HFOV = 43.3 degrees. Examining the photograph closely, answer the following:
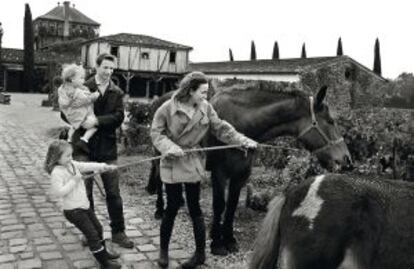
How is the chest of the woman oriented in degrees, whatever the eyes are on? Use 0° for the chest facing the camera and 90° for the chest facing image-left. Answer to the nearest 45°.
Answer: approximately 315°

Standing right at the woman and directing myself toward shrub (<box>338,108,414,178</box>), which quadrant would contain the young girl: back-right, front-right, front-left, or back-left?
back-left

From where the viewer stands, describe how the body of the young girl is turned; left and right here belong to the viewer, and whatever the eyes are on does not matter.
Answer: facing to the right of the viewer

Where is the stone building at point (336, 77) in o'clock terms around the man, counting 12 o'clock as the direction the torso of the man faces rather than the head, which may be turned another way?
The stone building is roughly at 7 o'clock from the man.

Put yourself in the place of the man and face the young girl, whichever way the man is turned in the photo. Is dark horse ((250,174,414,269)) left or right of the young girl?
left

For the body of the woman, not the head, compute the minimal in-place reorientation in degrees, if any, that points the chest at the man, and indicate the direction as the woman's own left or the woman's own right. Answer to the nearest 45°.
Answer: approximately 180°

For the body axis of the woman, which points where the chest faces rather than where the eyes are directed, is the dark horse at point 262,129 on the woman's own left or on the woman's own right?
on the woman's own left

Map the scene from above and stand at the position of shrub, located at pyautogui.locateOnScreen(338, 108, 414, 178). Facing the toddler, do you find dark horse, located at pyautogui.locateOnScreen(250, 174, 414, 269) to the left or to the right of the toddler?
left

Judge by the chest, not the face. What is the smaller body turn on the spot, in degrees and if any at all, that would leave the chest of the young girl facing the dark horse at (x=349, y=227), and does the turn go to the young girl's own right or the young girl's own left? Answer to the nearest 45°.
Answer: approximately 45° to the young girl's own right

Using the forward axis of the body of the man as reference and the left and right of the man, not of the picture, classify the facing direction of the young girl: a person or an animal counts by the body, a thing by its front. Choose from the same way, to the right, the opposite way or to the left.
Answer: to the left
